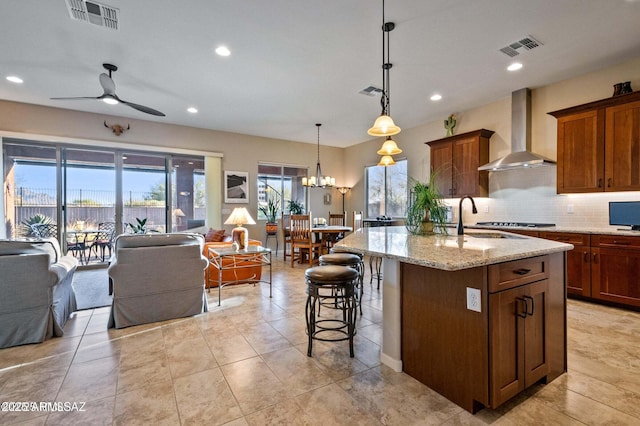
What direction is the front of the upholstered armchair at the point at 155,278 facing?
away from the camera

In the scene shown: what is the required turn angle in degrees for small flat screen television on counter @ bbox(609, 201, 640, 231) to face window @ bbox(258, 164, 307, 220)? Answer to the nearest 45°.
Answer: approximately 45° to its right

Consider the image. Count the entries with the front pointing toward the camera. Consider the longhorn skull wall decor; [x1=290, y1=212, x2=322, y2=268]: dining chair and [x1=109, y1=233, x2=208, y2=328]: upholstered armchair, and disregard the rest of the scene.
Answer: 1

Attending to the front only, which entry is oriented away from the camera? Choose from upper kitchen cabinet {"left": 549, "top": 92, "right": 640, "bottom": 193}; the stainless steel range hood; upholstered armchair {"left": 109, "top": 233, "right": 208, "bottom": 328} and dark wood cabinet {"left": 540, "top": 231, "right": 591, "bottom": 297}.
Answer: the upholstered armchair

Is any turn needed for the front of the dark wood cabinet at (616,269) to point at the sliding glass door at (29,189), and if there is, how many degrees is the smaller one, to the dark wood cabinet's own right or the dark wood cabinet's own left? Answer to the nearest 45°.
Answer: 0° — it already faces it

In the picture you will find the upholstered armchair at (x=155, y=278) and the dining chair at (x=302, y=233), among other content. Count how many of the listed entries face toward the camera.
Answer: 0

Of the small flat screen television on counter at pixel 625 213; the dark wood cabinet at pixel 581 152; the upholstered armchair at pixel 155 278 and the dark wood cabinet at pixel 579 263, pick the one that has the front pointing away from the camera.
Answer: the upholstered armchair

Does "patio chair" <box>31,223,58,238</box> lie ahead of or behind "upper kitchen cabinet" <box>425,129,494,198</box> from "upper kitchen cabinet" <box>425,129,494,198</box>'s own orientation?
ahead

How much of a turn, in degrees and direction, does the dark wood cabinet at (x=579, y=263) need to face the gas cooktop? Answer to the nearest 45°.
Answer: approximately 90° to its right

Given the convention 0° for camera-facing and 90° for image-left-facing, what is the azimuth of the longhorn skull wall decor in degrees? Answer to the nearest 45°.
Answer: approximately 0°

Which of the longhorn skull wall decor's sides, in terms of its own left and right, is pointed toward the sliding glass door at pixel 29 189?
right

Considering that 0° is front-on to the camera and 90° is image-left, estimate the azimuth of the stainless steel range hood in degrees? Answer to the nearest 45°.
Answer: approximately 45°

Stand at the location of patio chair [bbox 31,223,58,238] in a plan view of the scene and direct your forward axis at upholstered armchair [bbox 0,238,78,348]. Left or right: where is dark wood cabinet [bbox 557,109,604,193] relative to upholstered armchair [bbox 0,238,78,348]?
left

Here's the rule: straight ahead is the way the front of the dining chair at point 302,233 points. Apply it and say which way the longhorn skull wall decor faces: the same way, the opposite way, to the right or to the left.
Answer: to the right
